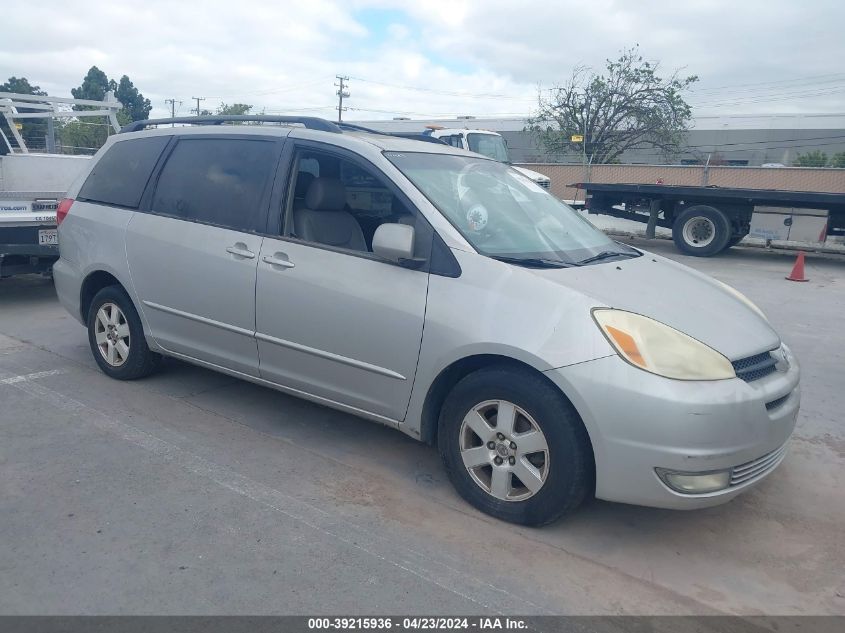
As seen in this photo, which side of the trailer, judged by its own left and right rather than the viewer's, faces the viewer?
right

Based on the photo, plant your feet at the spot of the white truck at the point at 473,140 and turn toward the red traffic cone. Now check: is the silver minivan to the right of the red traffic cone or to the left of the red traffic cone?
right

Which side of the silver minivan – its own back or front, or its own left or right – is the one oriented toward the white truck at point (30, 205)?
back

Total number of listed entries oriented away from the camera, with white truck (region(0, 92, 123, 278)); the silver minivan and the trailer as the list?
1

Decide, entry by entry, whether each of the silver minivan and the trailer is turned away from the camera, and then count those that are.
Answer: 0

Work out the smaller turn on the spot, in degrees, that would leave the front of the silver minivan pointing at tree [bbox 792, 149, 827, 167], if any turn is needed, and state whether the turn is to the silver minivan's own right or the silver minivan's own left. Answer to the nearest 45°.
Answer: approximately 90° to the silver minivan's own left

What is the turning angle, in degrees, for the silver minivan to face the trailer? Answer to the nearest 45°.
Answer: approximately 90° to its left

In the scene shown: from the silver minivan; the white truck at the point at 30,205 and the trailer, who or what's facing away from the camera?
the white truck

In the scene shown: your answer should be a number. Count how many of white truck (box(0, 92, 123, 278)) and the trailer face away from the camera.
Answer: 1

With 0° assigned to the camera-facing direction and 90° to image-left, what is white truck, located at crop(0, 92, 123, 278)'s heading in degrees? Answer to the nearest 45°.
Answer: approximately 180°

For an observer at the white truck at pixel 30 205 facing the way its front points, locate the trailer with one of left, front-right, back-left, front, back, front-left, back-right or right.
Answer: right

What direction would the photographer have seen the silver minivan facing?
facing the viewer and to the right of the viewer
